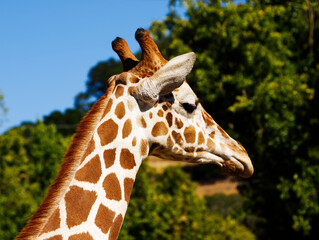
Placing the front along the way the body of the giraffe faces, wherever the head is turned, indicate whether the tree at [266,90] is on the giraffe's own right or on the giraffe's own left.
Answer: on the giraffe's own left

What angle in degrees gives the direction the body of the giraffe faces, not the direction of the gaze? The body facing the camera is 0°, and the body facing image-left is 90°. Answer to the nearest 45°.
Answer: approximately 270°
